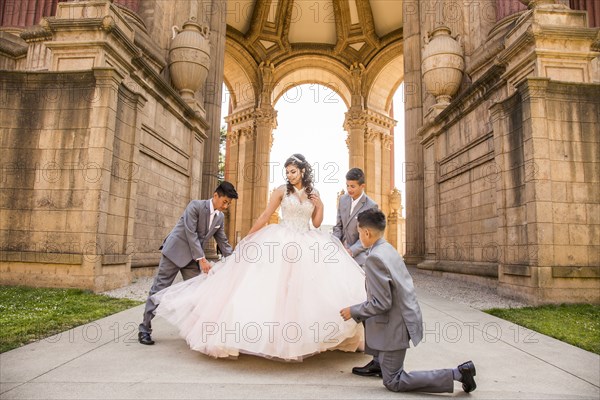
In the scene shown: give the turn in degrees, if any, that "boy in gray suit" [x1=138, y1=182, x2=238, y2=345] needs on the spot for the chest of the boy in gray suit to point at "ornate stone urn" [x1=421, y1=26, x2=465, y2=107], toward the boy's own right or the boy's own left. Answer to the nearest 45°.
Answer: approximately 90° to the boy's own left

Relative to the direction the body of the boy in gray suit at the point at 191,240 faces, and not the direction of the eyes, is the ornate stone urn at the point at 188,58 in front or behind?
behind

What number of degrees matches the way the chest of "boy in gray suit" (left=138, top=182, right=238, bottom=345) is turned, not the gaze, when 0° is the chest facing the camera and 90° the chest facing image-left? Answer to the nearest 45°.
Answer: approximately 315°

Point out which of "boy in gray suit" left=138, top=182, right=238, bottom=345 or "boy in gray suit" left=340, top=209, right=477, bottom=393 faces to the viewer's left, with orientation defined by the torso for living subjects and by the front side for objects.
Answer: "boy in gray suit" left=340, top=209, right=477, bottom=393

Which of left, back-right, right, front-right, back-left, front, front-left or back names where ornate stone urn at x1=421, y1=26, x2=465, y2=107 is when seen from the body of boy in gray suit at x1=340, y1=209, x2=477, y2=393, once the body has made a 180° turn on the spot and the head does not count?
left

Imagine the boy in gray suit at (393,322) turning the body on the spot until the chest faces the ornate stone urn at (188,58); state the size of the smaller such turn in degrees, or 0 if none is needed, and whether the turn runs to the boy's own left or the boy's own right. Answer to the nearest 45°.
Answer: approximately 45° to the boy's own right

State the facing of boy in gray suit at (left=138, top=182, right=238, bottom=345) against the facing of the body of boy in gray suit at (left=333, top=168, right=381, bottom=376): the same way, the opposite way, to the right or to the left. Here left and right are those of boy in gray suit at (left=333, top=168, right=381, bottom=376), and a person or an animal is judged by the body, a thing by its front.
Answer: to the left

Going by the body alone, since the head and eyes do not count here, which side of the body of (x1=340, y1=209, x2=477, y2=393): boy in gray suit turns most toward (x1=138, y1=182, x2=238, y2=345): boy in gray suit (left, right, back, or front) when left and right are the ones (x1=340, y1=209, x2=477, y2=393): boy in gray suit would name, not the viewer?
front

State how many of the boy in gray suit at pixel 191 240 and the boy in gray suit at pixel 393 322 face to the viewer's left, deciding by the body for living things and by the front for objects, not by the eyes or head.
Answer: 1

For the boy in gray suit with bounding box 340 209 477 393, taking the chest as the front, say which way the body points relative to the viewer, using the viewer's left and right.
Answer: facing to the left of the viewer

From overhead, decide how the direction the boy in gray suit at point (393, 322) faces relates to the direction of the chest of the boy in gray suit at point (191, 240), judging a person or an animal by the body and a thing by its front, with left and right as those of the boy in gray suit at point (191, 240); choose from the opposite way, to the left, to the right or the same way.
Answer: the opposite way

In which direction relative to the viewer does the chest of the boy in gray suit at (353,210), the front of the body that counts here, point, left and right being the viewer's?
facing the viewer and to the left of the viewer

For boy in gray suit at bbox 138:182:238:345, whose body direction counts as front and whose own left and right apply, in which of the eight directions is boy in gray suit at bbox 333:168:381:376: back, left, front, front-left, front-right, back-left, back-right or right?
front-left

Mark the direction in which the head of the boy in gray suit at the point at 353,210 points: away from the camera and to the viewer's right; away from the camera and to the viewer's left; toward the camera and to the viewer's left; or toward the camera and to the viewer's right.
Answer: toward the camera and to the viewer's left
